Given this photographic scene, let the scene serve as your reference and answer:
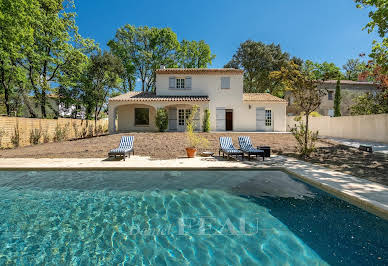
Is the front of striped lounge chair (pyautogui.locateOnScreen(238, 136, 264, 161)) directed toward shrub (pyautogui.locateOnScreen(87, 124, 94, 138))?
no

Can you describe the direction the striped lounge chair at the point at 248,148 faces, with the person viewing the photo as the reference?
facing the viewer and to the right of the viewer

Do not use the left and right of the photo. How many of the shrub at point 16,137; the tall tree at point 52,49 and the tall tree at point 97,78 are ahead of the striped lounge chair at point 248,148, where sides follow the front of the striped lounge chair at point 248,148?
0

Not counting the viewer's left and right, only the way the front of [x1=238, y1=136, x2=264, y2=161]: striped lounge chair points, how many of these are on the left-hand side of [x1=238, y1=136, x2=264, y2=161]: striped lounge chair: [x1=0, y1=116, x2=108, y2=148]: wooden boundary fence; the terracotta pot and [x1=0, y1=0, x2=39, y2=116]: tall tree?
0

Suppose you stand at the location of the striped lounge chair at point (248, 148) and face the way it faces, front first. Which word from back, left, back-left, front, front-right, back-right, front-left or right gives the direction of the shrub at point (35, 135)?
back-right

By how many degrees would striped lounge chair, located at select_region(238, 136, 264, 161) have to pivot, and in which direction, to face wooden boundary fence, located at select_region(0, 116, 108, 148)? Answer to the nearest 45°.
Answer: approximately 135° to its right

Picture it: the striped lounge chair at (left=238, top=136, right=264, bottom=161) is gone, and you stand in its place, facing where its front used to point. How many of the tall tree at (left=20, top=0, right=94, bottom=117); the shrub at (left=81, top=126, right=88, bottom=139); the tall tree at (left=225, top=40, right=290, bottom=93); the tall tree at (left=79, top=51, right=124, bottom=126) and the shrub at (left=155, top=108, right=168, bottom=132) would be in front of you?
0

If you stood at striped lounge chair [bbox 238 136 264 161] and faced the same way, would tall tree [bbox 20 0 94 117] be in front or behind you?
behind

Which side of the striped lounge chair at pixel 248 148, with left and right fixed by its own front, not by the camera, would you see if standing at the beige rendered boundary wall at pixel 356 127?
left

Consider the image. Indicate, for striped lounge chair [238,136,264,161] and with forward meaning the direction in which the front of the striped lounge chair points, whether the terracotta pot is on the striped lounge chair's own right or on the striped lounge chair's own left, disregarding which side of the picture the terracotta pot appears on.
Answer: on the striped lounge chair's own right

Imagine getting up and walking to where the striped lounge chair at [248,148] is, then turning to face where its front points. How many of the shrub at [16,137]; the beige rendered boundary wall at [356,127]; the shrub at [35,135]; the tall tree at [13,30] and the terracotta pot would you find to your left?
1

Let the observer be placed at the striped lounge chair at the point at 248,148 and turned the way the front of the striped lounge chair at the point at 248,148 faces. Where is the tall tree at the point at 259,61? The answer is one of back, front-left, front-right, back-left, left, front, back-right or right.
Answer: back-left

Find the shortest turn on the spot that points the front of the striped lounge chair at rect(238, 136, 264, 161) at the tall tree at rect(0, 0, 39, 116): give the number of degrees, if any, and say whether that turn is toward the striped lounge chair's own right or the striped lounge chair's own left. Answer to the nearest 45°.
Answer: approximately 135° to the striped lounge chair's own right

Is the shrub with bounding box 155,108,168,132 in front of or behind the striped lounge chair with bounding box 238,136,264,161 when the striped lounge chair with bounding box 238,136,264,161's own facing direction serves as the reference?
behind
